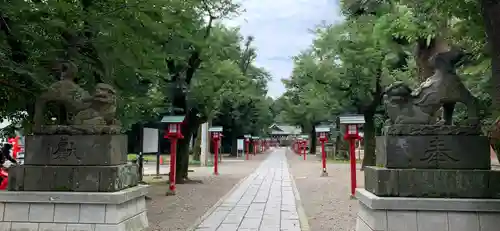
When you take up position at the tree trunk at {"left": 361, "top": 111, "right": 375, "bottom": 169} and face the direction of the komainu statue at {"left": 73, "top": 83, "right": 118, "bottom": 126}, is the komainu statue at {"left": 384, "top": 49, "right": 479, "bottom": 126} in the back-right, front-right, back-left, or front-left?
front-left

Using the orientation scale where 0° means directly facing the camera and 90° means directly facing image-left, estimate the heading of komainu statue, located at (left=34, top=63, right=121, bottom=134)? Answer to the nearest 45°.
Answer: approximately 270°

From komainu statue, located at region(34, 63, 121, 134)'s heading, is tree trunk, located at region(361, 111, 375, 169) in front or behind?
in front

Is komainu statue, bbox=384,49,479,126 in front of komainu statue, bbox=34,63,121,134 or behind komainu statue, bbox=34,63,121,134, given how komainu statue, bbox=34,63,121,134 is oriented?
in front

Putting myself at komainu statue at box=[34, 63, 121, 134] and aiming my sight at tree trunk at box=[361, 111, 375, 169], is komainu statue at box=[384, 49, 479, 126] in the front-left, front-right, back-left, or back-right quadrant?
front-right
